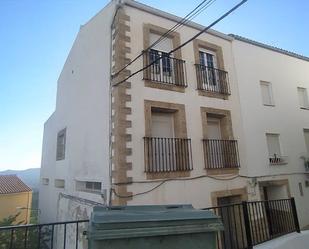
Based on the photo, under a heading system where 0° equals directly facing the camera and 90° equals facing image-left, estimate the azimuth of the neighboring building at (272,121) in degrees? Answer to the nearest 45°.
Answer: approximately 315°

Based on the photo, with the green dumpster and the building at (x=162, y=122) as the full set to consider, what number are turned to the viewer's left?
0

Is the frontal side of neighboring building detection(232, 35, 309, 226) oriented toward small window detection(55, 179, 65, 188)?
no

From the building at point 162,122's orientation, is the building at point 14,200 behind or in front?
behind

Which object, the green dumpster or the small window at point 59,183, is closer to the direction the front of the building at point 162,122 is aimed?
the green dumpster

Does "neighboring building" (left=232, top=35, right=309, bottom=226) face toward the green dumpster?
no

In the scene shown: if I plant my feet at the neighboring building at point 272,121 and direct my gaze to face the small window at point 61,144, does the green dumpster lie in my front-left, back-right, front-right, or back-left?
front-left

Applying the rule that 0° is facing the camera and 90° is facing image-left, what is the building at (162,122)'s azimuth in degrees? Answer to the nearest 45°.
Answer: approximately 315°

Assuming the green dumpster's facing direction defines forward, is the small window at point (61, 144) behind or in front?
behind

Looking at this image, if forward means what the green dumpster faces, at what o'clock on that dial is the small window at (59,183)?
The small window is roughly at 5 o'clock from the green dumpster.

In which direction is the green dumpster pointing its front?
toward the camera

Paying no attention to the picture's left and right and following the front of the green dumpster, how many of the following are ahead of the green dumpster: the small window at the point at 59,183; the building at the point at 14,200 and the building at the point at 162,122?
0

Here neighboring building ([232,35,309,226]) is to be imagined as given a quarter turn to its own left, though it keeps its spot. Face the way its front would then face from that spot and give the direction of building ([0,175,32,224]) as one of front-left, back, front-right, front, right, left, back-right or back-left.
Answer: back-left

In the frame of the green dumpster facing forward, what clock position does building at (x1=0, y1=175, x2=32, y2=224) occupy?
The building is roughly at 5 o'clock from the green dumpster.
